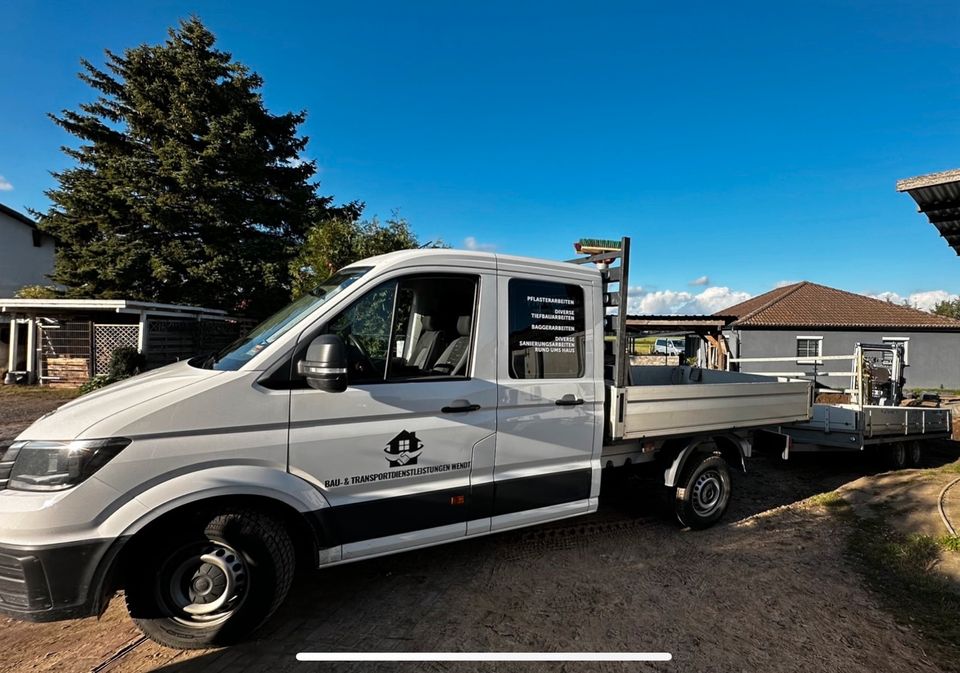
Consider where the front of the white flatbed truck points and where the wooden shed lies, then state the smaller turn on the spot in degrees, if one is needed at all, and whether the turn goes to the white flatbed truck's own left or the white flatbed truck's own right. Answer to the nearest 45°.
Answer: approximately 90° to the white flatbed truck's own right

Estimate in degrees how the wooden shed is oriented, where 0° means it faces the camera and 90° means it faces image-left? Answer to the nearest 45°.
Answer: approximately 0°

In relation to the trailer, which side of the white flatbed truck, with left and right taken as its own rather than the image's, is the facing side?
back

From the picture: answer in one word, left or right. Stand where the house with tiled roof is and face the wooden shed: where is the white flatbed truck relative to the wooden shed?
left

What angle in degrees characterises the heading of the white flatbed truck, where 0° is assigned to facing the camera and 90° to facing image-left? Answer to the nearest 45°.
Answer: approximately 45°

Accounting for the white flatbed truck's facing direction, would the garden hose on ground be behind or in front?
behind

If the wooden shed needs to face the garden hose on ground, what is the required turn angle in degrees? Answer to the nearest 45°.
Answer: approximately 45° to its left

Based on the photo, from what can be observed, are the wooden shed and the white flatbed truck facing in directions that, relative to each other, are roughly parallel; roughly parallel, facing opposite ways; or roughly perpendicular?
roughly perpendicular
